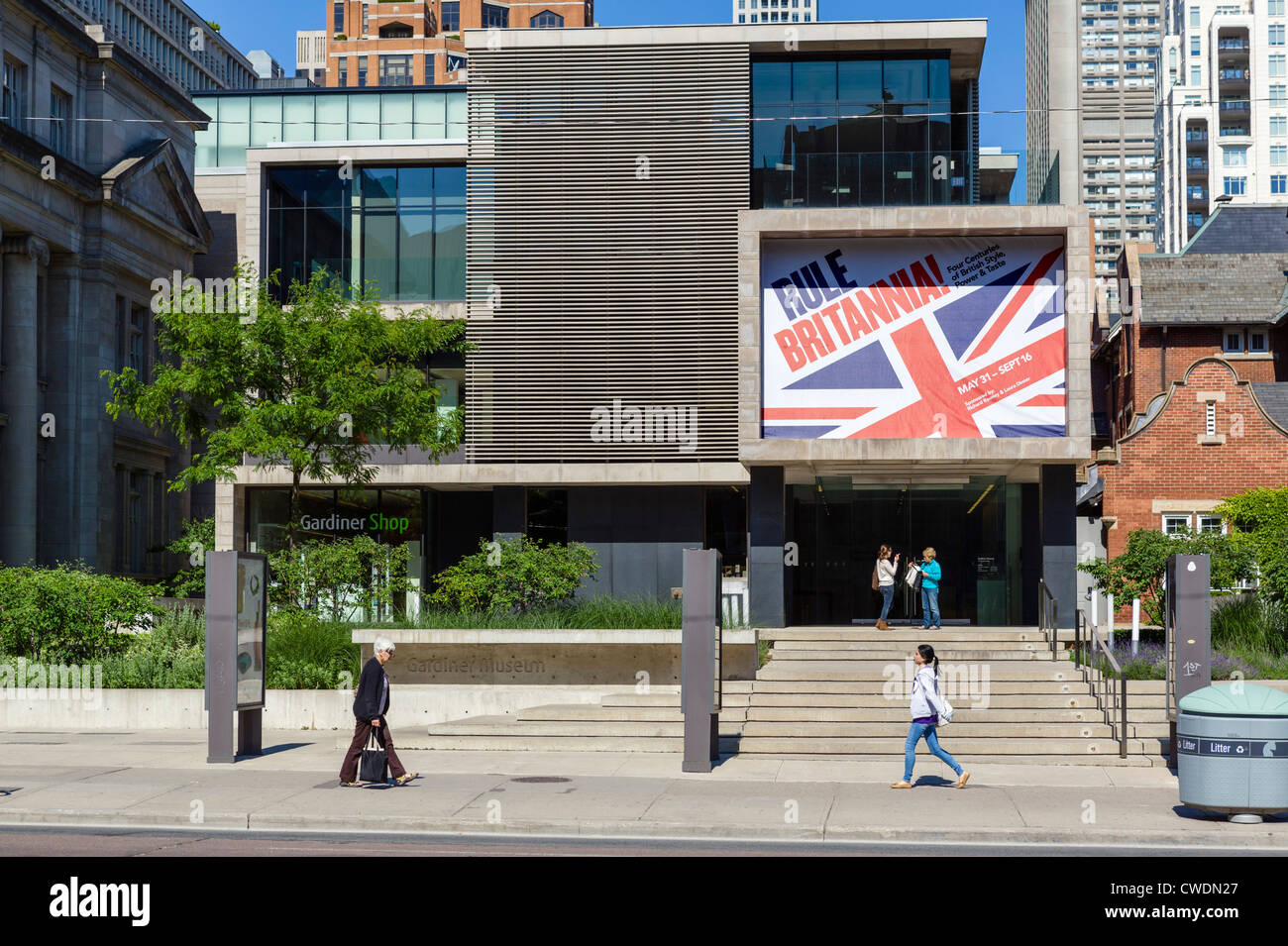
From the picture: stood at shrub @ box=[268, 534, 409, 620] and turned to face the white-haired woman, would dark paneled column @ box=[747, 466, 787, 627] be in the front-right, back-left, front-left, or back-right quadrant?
front-left

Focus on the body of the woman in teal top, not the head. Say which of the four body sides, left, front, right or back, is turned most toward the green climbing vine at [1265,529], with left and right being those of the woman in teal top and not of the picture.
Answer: back

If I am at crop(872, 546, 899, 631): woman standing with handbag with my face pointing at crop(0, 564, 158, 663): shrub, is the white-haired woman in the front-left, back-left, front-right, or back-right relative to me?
front-left

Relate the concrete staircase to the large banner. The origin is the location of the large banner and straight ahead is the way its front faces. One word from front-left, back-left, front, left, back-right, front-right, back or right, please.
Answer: front

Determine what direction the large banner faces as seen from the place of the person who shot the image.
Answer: facing the viewer

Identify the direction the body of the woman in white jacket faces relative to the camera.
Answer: to the viewer's left

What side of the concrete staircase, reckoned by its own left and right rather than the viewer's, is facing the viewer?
front

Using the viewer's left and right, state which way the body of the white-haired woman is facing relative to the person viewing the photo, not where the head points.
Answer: facing to the right of the viewer

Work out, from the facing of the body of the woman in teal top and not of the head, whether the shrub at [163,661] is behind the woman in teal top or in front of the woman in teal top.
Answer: in front

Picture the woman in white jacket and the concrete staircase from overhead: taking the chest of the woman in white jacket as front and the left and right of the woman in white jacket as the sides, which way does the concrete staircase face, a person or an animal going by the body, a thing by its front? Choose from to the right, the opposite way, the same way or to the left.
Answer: to the left

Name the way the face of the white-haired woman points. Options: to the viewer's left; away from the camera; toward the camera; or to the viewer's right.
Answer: to the viewer's right

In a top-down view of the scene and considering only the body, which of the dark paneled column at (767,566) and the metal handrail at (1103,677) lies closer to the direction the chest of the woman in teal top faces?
the dark paneled column

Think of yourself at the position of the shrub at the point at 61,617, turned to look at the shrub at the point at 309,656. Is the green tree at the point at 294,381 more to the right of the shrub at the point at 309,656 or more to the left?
left

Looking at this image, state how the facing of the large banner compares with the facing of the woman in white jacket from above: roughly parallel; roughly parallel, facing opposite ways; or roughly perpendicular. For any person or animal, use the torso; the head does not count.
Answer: roughly perpendicular

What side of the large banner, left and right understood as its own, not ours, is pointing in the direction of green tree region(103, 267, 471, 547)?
right

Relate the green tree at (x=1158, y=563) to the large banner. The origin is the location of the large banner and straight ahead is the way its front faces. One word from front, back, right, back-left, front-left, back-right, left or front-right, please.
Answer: left
